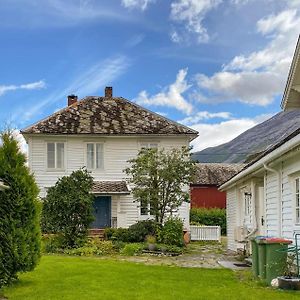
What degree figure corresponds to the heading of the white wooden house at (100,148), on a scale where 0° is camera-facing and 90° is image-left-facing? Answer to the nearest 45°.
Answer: approximately 0°

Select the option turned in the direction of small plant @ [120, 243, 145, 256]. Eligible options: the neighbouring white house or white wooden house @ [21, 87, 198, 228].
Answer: the white wooden house

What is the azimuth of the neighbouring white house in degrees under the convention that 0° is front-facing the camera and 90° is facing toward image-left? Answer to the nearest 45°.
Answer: approximately 45°

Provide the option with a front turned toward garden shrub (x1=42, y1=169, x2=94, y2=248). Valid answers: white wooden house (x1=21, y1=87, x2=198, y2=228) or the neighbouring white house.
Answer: the white wooden house

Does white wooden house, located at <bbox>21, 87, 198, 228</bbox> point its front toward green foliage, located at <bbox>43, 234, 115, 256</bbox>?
yes
